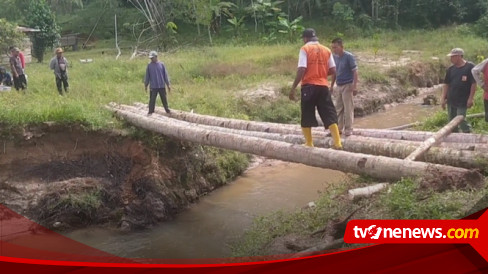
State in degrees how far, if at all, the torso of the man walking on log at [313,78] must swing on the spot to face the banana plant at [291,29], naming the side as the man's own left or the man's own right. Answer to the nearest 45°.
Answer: approximately 45° to the man's own right

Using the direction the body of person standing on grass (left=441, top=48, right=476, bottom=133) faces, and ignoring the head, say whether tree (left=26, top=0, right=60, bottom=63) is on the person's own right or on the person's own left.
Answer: on the person's own right

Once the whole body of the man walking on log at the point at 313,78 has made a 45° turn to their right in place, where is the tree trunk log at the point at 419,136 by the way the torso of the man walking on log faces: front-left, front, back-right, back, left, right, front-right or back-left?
front-right

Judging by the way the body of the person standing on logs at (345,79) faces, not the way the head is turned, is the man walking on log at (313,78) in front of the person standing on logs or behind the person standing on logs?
in front

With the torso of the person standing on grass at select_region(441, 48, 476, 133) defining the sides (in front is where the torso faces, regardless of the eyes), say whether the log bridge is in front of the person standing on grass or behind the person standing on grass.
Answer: in front

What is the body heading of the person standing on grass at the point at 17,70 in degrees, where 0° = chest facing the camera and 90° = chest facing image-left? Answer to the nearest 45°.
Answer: approximately 315°

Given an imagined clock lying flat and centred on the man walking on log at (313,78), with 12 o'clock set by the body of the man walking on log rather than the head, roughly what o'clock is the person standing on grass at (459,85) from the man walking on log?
The person standing on grass is roughly at 3 o'clock from the man walking on log.

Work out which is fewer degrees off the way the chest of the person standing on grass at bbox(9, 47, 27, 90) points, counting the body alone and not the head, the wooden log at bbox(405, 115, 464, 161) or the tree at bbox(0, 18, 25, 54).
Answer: the wooden log

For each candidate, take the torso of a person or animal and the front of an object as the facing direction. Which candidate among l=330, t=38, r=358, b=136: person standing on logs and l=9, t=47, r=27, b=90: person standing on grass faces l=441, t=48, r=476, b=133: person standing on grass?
l=9, t=47, r=27, b=90: person standing on grass
